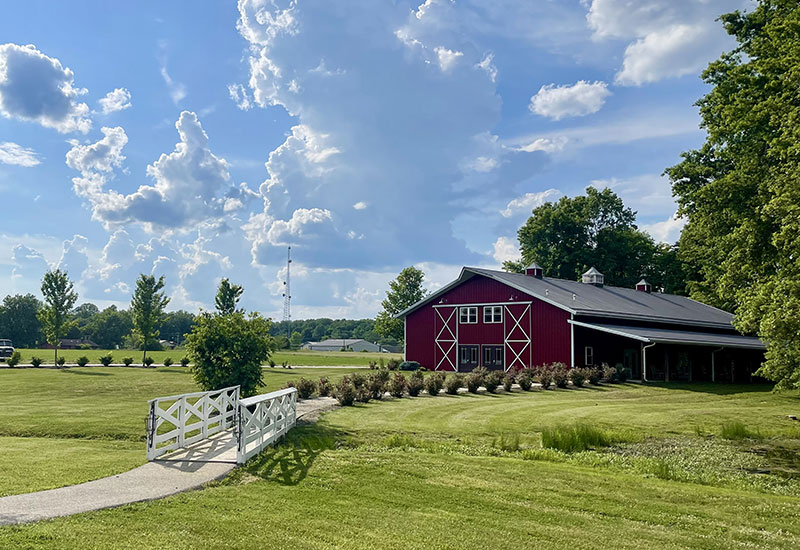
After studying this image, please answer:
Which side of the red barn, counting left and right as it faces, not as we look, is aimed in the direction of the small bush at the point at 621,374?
left

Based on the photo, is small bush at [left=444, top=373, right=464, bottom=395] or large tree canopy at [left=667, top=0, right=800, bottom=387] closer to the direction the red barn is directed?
the small bush

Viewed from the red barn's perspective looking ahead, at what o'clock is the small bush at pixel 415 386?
The small bush is roughly at 11 o'clock from the red barn.

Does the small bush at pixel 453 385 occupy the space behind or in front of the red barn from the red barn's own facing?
in front

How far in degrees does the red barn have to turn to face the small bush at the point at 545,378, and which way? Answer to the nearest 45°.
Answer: approximately 45° to its left

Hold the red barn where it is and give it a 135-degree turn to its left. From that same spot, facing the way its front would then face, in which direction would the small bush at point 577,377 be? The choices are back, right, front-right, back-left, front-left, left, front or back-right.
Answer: right

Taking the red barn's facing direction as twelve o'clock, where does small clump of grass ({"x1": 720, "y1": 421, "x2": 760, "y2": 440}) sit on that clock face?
The small clump of grass is roughly at 10 o'clock from the red barn.

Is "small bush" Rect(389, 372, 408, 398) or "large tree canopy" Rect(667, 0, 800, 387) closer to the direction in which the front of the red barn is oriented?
the small bush

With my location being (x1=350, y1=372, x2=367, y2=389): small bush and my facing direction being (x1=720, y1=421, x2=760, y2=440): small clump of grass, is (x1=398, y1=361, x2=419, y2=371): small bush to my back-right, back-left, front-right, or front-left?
back-left

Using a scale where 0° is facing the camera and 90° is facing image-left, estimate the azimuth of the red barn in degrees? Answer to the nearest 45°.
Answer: approximately 45°

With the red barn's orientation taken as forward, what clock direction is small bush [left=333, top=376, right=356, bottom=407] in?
The small bush is roughly at 11 o'clock from the red barn.
